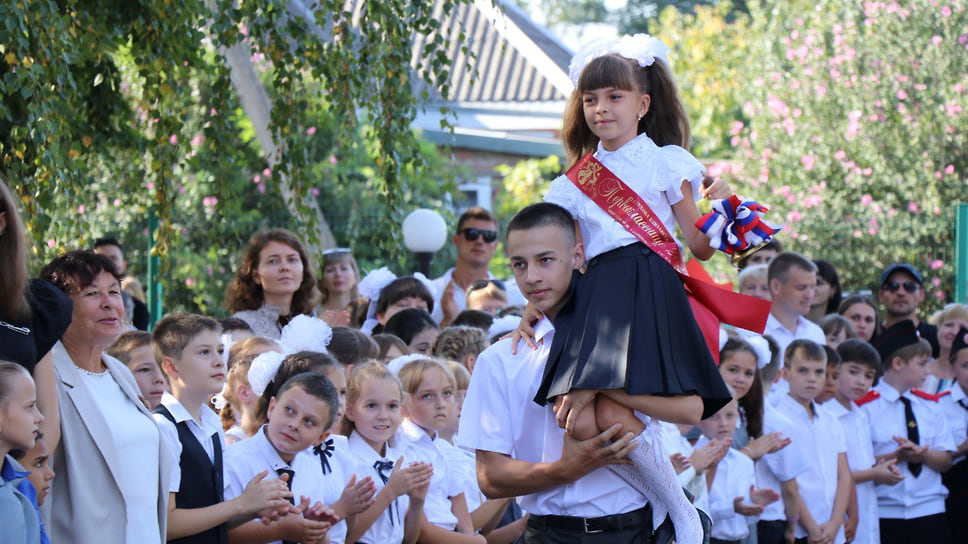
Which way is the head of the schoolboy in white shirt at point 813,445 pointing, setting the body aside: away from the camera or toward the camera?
toward the camera

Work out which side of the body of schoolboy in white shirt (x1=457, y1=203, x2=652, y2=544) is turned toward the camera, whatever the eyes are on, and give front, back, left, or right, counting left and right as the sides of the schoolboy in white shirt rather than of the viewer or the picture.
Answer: front

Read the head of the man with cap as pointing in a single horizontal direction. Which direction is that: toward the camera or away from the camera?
toward the camera

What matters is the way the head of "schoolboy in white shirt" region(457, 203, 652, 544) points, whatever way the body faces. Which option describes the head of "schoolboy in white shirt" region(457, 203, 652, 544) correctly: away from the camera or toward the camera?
toward the camera

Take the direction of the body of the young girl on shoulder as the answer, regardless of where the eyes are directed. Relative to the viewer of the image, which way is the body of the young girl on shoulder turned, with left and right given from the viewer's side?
facing the viewer and to the left of the viewer

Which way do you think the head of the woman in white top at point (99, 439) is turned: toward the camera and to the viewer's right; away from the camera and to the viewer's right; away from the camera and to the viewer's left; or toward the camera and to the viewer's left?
toward the camera and to the viewer's right

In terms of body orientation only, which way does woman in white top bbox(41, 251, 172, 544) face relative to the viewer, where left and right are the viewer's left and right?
facing the viewer and to the right of the viewer

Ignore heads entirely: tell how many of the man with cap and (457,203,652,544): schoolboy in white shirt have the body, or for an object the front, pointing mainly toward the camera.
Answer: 2

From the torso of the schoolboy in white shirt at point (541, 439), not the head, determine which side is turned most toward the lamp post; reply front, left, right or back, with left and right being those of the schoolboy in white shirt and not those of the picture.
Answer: back

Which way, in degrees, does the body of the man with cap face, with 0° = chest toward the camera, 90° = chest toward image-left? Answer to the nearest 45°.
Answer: approximately 0°
